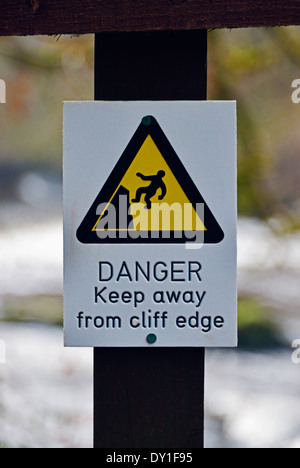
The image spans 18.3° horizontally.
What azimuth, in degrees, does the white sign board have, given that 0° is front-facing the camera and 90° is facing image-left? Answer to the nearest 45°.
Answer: approximately 0°
